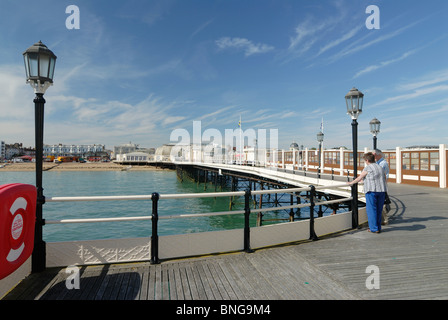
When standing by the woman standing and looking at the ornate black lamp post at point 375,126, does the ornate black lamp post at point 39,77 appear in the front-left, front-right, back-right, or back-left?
back-left

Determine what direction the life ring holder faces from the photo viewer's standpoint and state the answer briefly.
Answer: facing the viewer and to the right of the viewer

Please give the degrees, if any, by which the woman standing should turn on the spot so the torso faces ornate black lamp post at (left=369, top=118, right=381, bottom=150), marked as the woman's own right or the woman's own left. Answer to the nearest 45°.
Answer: approximately 45° to the woman's own right

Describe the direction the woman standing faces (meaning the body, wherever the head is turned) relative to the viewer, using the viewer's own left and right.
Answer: facing away from the viewer and to the left of the viewer

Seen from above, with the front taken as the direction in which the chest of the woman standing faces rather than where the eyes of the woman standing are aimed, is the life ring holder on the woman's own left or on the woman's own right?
on the woman's own left
